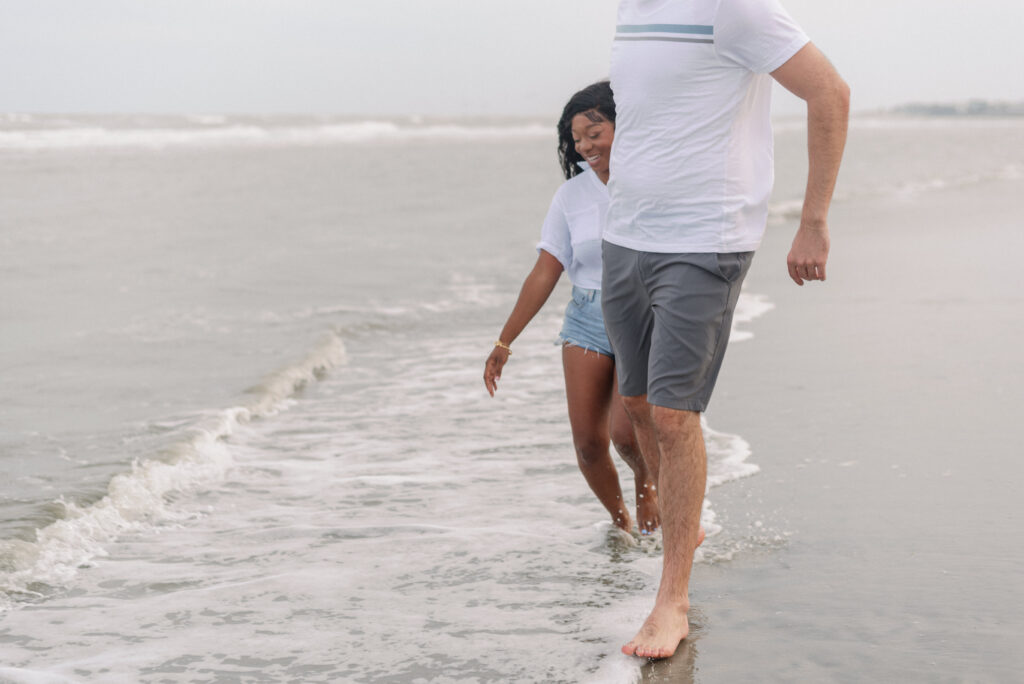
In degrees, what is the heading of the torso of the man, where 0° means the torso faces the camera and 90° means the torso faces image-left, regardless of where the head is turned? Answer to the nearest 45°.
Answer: approximately 45°

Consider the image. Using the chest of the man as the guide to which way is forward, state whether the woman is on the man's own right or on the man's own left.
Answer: on the man's own right
